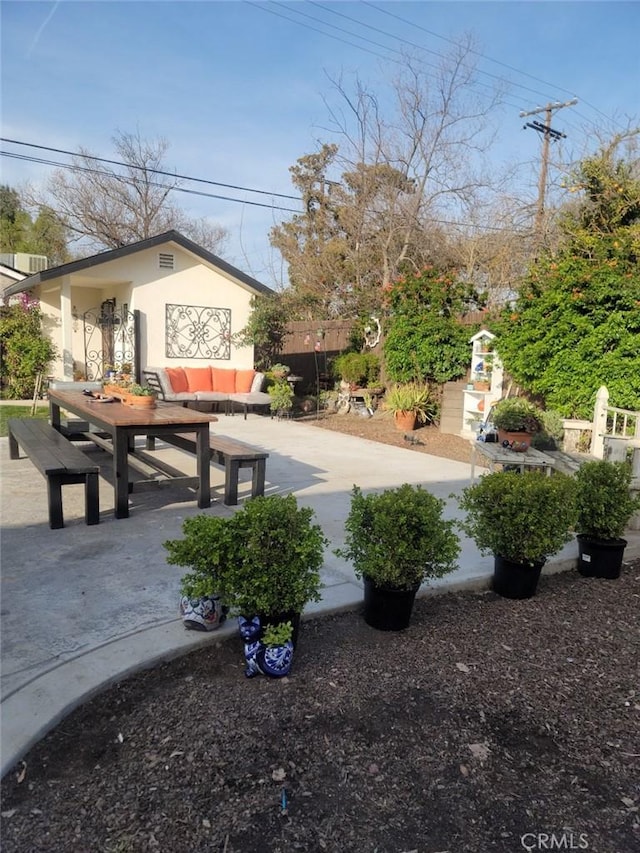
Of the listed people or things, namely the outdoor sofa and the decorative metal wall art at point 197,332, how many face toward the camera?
2

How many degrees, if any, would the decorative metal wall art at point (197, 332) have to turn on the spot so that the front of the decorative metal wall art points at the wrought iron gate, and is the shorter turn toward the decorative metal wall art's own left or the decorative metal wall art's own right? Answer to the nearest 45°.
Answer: approximately 135° to the decorative metal wall art's own right

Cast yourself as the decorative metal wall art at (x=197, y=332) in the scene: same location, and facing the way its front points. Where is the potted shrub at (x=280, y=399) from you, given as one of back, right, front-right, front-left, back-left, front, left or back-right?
front-left

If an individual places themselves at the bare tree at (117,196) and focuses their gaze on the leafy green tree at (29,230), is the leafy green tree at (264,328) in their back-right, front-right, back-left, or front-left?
back-left

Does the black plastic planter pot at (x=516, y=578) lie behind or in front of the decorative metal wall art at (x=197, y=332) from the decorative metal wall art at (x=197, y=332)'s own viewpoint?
in front

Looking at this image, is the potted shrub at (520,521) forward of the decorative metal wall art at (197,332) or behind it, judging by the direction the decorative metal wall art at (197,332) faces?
forward

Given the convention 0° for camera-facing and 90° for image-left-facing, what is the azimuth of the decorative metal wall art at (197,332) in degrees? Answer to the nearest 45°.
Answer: approximately 0°

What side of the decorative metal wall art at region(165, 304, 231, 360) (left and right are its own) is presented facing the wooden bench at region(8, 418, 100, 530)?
front

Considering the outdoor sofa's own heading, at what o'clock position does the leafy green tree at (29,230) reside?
The leafy green tree is roughly at 5 o'clock from the outdoor sofa.

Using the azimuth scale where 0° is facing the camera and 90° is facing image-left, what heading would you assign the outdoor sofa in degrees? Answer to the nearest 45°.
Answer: approximately 0°

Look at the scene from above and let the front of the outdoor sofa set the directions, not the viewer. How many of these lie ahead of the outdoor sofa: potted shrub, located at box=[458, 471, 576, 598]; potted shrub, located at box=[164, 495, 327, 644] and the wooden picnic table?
3

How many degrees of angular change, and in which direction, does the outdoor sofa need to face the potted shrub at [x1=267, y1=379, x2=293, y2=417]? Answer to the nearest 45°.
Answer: approximately 45° to its left
